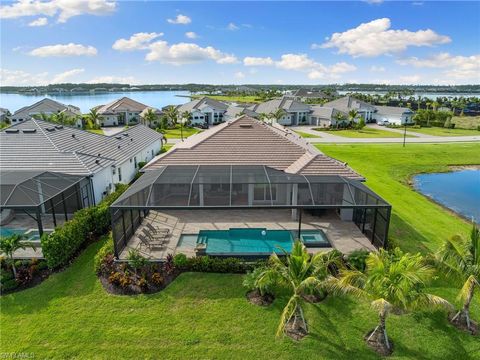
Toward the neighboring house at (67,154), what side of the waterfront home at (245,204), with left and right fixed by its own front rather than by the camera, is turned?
left

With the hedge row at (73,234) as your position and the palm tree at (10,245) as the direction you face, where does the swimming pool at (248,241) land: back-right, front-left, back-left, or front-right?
back-left

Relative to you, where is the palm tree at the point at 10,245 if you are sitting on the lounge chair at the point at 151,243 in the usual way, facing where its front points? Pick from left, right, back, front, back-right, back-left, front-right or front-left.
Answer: back

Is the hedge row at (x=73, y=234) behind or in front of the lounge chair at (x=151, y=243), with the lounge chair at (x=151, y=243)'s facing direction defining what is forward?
behind

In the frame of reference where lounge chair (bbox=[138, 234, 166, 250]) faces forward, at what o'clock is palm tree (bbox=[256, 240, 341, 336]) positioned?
The palm tree is roughly at 2 o'clock from the lounge chair.

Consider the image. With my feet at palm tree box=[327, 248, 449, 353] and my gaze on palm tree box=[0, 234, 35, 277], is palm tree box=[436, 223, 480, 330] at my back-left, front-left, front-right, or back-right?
back-right

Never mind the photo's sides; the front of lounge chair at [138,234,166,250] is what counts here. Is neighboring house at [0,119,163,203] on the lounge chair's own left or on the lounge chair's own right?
on the lounge chair's own left

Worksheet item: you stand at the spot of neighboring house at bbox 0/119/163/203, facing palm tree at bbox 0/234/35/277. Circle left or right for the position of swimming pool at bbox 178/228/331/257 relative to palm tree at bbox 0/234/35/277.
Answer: left

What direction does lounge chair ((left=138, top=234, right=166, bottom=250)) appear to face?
to the viewer's right

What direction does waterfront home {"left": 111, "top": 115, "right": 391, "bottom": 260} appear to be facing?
away from the camera
